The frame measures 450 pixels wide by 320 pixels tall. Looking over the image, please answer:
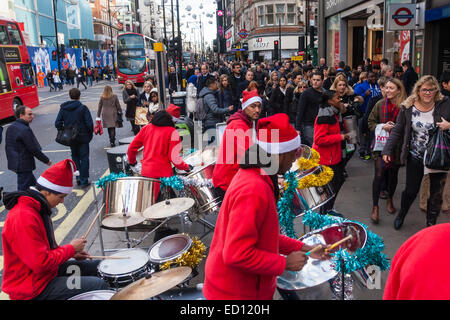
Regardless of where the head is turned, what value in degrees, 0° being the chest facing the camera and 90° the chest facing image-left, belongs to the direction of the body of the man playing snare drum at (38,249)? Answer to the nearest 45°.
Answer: approximately 270°

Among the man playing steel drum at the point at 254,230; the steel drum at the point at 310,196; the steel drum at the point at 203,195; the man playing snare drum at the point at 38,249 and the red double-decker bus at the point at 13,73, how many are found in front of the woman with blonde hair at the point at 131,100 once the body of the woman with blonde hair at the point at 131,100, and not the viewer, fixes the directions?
4

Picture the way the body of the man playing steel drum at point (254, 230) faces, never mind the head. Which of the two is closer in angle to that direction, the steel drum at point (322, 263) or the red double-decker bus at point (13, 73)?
the steel drum

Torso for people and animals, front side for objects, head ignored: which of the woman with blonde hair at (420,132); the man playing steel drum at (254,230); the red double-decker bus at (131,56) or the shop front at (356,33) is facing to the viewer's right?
the man playing steel drum
